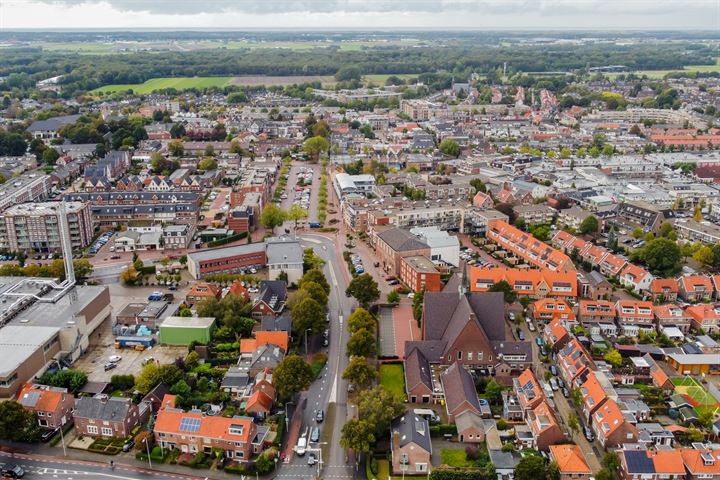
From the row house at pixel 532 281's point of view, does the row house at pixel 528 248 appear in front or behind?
behind

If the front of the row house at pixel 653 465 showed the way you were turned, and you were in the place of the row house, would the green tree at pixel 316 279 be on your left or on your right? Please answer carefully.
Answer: on your right

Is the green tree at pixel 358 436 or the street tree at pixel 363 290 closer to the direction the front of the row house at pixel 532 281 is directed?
the green tree

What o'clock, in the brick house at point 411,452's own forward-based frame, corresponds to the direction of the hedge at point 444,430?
The hedge is roughly at 7 o'clock from the brick house.

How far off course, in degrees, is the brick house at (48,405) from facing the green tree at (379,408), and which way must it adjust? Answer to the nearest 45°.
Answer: approximately 45° to its left

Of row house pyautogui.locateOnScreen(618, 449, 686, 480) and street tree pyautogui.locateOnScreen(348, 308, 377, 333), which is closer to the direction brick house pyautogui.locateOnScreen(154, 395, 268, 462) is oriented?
the row house

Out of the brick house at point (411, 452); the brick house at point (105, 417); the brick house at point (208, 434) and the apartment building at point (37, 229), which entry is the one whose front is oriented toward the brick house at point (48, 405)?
the apartment building

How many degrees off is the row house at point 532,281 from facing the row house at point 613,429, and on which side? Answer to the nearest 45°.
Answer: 0° — it already faces it

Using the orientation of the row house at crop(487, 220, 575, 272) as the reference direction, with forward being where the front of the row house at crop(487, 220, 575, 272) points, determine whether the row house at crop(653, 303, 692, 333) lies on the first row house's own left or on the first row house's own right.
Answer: on the first row house's own left

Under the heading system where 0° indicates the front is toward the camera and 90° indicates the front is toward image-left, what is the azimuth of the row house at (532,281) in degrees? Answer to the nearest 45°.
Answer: approximately 0°

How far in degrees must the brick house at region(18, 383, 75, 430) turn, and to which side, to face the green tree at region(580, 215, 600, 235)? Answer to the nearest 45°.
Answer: approximately 90° to its left
